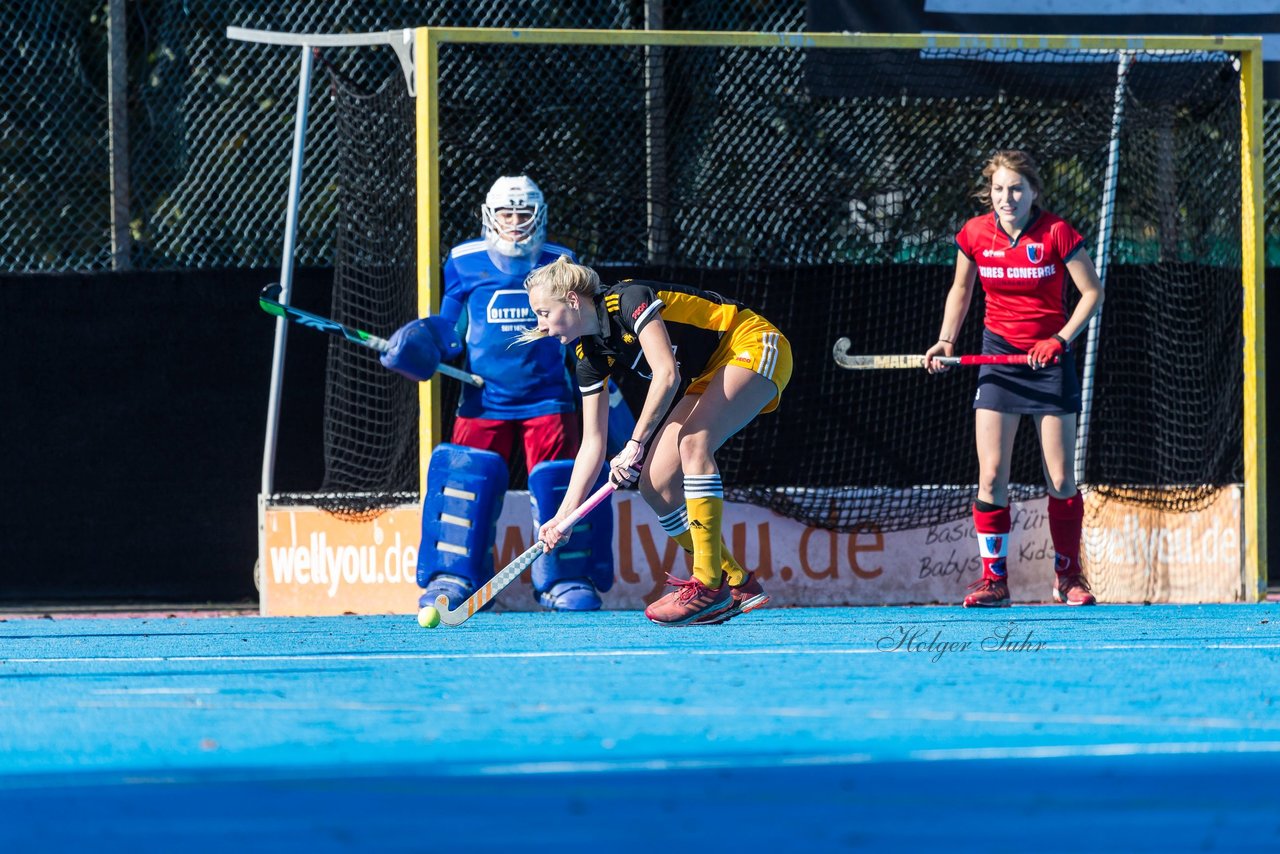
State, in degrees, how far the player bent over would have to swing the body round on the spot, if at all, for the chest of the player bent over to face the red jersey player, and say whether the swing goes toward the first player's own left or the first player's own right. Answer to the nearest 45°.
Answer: approximately 135° to the first player's own right

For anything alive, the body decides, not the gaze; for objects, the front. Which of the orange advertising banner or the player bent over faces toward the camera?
the orange advertising banner

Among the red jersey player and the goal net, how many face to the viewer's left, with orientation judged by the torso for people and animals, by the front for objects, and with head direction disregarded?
0

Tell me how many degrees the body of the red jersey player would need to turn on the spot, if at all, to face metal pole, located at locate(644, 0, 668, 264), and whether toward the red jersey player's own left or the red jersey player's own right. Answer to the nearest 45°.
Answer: approximately 135° to the red jersey player's own right

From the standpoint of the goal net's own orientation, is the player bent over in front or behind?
in front

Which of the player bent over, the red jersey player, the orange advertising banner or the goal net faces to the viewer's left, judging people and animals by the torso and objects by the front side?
the player bent over

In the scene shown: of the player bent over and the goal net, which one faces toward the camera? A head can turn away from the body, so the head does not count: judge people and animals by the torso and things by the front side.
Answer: the goal net

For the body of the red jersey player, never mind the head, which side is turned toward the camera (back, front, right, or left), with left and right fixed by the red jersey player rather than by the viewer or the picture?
front

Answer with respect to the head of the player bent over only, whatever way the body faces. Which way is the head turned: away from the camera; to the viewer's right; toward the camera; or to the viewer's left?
to the viewer's left

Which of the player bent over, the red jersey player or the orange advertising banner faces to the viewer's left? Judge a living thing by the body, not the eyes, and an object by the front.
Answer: the player bent over

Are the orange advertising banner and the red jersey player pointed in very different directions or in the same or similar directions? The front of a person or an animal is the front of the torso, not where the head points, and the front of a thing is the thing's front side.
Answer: same or similar directions

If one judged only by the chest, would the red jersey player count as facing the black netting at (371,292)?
no

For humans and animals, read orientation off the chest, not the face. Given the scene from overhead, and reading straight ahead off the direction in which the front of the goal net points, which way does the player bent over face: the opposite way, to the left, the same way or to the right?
to the right

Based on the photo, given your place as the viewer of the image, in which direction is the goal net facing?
facing the viewer

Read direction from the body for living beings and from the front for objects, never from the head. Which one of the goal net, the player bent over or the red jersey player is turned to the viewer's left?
the player bent over
